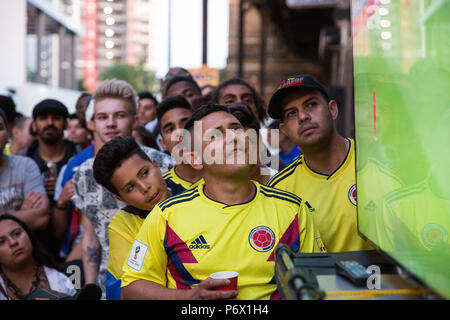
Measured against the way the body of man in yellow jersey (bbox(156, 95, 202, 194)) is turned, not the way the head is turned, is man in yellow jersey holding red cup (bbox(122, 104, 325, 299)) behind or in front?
in front

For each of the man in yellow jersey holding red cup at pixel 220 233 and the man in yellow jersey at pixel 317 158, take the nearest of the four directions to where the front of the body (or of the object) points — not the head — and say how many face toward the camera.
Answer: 2

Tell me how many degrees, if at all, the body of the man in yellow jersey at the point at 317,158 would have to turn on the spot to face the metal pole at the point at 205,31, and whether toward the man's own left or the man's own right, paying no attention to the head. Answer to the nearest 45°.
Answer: approximately 180°

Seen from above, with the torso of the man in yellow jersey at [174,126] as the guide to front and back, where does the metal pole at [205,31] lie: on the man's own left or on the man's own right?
on the man's own left

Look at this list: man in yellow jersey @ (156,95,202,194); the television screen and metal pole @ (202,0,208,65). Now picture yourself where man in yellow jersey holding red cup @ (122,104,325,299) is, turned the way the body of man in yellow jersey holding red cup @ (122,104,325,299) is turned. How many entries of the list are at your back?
2

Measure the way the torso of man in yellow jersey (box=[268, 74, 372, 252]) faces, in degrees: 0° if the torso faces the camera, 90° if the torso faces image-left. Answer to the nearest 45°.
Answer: approximately 0°

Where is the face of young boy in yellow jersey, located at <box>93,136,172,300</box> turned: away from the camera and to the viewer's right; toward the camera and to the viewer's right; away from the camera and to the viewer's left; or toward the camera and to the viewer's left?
toward the camera and to the viewer's right

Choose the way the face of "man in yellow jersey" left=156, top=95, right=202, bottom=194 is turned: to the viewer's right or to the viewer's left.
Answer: to the viewer's right

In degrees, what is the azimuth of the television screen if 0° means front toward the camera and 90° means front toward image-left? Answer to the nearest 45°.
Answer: approximately 45°

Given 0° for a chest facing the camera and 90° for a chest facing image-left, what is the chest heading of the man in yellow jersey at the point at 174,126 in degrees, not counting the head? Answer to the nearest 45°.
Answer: approximately 315°
